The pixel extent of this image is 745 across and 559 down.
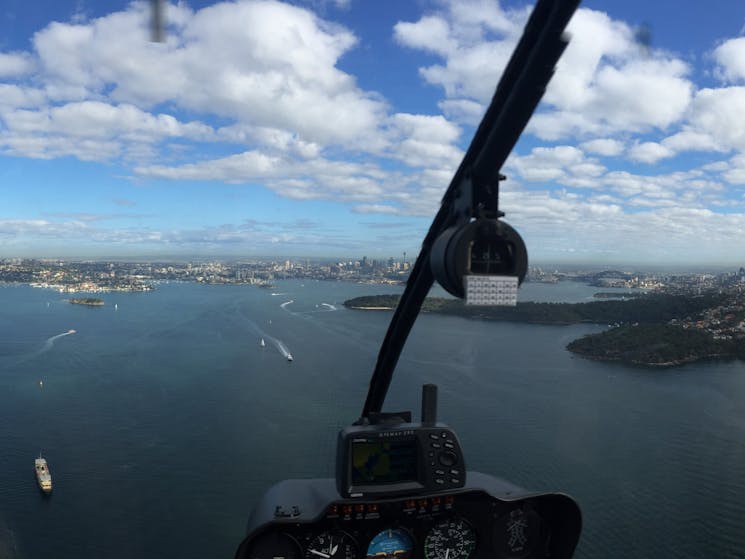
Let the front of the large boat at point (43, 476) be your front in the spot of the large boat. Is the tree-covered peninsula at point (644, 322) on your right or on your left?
on your right

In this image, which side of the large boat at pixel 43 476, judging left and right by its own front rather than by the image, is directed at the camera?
back

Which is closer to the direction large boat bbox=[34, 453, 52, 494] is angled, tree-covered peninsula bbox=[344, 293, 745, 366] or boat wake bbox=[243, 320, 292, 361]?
the boat wake

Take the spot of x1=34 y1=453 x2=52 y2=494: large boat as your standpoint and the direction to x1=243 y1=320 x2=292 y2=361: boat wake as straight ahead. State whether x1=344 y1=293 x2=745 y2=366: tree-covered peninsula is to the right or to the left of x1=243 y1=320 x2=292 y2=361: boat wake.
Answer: right

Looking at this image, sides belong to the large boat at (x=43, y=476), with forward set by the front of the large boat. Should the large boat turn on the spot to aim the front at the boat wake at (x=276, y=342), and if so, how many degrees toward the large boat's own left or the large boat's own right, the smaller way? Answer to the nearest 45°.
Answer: approximately 45° to the large boat's own right

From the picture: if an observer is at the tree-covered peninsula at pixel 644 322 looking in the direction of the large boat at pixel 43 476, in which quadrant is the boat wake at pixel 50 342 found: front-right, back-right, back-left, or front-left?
front-right

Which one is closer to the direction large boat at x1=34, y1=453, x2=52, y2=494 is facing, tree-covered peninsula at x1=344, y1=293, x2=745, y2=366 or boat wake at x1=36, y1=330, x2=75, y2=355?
the boat wake

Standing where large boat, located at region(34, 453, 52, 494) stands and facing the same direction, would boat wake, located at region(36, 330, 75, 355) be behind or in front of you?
in front
